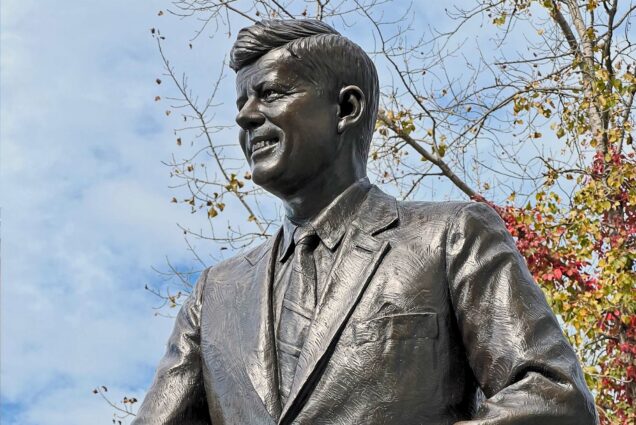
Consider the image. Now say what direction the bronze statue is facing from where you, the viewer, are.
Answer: facing the viewer and to the left of the viewer
